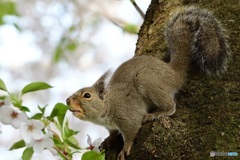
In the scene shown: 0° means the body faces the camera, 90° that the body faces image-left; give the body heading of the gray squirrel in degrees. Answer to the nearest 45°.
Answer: approximately 90°

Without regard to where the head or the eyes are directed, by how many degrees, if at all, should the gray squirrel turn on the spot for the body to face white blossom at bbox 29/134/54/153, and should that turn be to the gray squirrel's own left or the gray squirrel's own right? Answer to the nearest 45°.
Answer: approximately 45° to the gray squirrel's own left

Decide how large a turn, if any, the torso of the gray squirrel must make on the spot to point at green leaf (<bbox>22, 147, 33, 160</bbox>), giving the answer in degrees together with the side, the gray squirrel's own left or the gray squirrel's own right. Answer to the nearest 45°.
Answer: approximately 45° to the gray squirrel's own left

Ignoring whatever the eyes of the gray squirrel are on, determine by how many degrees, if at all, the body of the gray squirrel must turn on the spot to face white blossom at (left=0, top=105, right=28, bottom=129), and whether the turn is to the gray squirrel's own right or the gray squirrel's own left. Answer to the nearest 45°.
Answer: approximately 45° to the gray squirrel's own left

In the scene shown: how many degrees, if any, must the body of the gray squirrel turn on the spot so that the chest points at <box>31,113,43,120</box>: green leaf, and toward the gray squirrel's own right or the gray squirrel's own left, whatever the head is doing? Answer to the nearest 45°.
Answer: approximately 45° to the gray squirrel's own left
